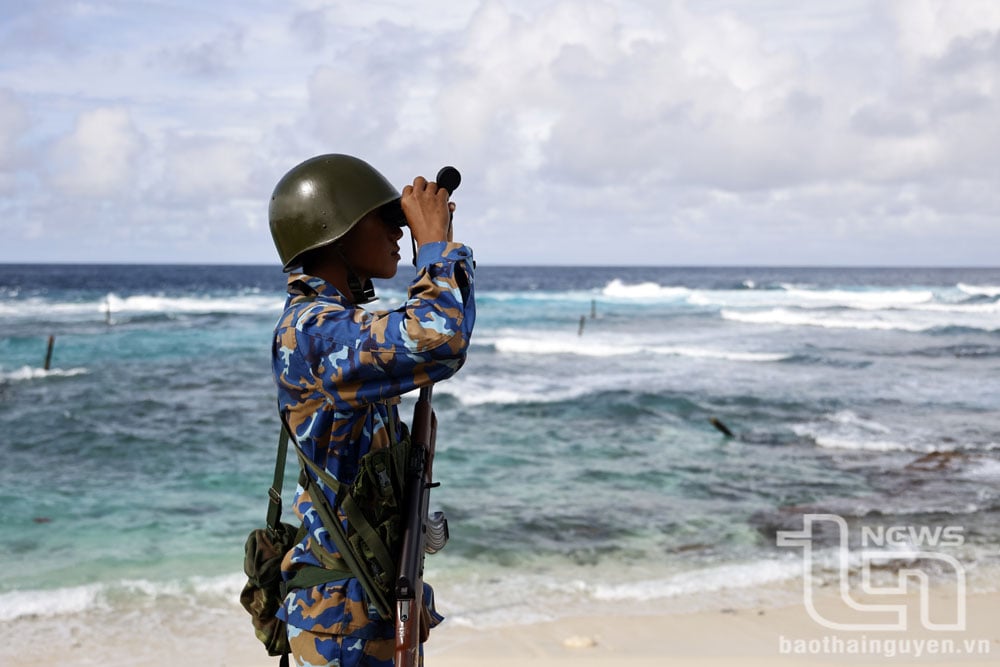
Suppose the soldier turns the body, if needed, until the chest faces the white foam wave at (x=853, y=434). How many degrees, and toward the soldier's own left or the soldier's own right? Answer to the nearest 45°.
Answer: approximately 45° to the soldier's own left

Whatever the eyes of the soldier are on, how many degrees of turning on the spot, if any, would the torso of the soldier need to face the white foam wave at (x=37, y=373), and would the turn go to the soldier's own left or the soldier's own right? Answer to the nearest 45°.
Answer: approximately 90° to the soldier's own left

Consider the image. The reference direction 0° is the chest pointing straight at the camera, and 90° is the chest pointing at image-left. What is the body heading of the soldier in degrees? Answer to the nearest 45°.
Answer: approximately 270°

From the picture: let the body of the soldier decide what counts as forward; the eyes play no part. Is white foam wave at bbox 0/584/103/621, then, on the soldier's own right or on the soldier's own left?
on the soldier's own left

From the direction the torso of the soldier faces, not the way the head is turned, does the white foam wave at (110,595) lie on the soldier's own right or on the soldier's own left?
on the soldier's own left

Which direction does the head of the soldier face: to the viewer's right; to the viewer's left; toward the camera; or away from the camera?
to the viewer's right
